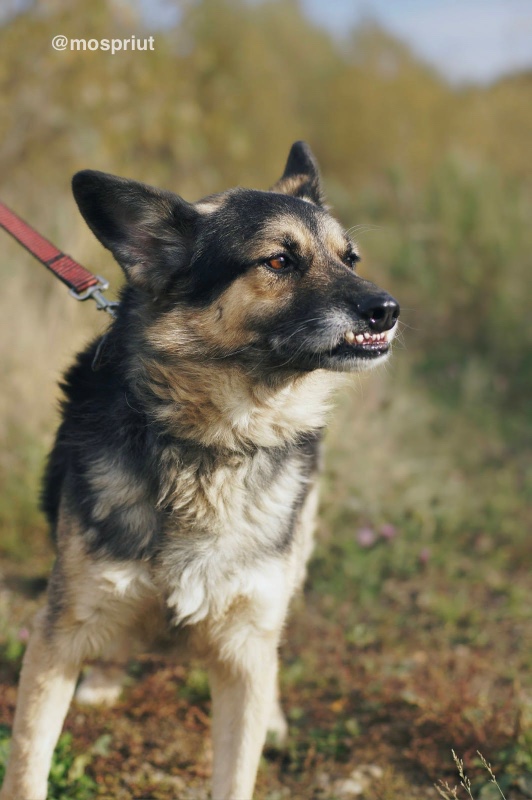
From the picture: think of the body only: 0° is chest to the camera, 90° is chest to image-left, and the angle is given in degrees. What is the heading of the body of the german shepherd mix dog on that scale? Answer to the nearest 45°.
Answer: approximately 0°

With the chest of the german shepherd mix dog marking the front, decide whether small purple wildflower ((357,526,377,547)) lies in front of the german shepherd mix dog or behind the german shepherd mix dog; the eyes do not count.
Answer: behind

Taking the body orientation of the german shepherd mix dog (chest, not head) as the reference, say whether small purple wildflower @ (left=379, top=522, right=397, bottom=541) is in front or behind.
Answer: behind
